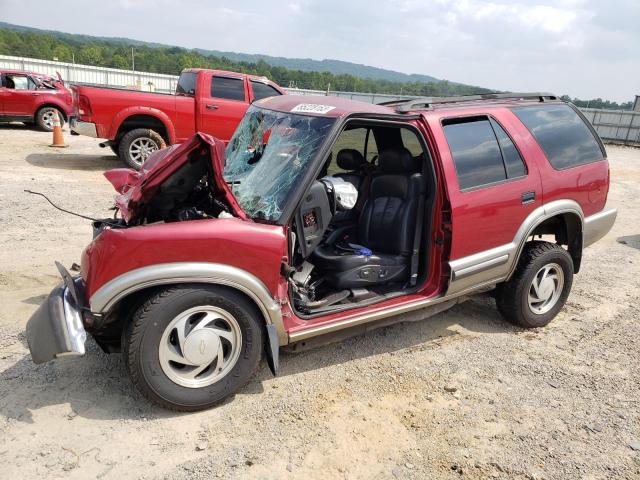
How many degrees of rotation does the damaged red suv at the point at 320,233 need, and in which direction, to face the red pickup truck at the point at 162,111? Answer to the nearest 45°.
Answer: approximately 90° to its right

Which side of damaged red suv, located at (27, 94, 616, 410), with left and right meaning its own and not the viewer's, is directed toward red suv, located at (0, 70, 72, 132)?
right

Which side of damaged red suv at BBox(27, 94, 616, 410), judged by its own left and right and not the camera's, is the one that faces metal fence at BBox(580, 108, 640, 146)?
back

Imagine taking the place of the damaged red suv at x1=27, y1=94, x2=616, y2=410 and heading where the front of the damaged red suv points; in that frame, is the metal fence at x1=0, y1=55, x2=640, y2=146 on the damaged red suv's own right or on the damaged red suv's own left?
on the damaged red suv's own right
